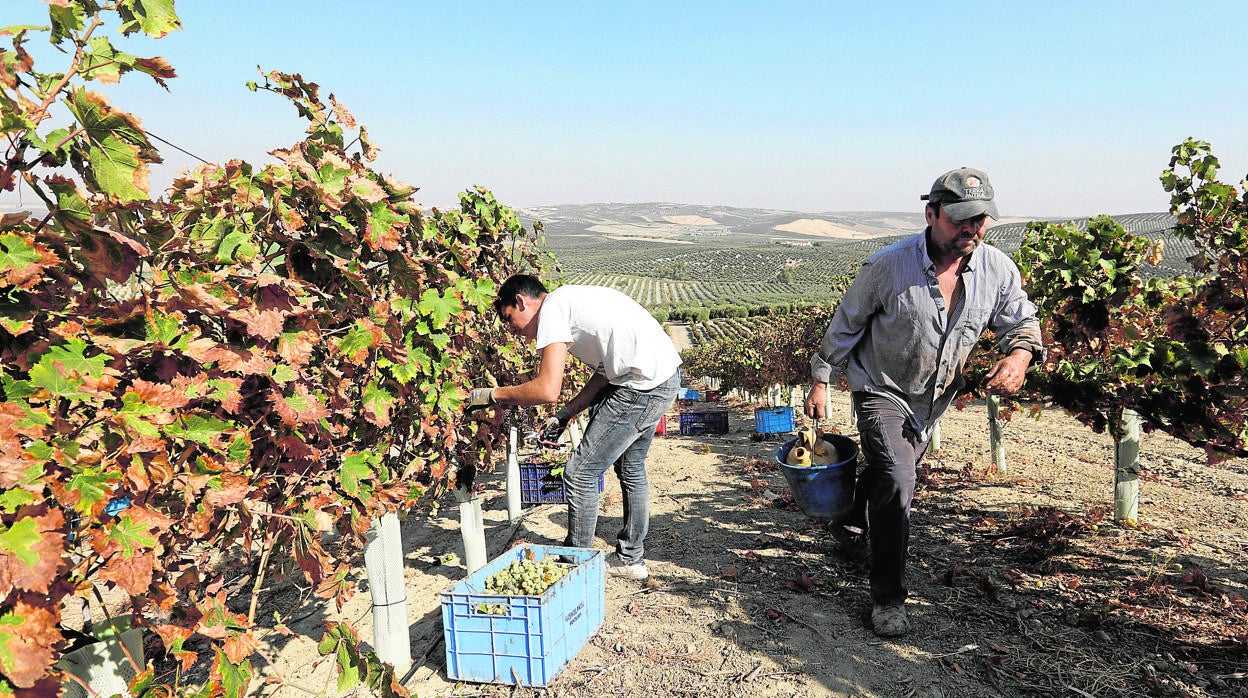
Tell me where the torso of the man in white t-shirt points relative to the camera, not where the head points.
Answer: to the viewer's left

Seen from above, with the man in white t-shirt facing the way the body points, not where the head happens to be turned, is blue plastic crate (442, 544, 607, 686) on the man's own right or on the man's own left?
on the man's own left

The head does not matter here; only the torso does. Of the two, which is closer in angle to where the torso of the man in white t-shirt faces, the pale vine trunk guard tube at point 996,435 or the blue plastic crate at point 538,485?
the blue plastic crate

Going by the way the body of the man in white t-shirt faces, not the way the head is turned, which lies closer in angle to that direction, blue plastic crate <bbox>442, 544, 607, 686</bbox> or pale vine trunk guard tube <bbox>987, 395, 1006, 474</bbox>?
the blue plastic crate

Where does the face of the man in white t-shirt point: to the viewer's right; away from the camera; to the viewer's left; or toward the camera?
to the viewer's left

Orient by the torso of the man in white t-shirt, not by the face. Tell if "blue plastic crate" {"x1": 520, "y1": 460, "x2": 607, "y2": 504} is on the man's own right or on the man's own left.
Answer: on the man's own right

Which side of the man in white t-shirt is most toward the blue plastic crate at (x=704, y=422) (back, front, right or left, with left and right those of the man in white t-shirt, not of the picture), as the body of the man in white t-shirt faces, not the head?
right

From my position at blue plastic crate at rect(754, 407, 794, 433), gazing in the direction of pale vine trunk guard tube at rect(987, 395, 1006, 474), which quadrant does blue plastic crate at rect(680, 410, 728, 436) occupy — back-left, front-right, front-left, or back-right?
back-right
